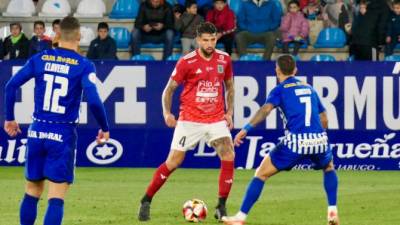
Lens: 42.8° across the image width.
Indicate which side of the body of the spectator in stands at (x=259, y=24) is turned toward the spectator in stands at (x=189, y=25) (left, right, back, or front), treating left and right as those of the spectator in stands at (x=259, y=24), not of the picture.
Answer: right

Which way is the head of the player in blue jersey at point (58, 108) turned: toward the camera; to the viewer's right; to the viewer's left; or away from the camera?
away from the camera

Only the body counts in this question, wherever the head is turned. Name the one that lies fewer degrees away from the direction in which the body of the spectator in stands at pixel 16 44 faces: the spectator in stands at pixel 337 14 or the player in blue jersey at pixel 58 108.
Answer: the player in blue jersey

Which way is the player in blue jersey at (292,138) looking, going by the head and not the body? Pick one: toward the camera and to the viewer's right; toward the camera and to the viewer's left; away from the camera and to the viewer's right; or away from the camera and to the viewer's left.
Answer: away from the camera and to the viewer's left

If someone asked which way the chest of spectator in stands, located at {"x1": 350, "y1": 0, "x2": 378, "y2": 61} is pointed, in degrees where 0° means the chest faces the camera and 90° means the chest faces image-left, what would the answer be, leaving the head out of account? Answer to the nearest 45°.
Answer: approximately 0°

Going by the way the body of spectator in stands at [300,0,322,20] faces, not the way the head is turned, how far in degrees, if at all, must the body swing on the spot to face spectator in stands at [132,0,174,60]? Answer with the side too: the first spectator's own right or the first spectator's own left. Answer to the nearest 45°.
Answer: approximately 45° to the first spectator's own right

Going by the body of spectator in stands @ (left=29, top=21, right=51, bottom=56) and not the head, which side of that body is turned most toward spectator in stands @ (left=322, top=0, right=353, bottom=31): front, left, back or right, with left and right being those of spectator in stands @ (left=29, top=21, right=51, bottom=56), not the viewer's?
left

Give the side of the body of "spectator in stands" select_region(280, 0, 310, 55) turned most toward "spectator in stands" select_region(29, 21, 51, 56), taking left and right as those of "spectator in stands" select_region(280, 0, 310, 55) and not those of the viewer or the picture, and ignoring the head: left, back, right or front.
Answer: right
